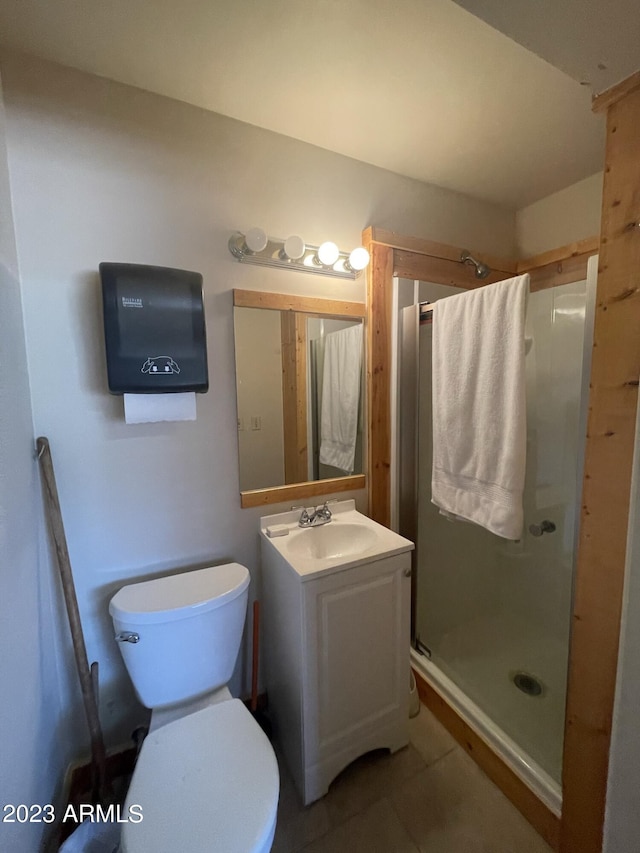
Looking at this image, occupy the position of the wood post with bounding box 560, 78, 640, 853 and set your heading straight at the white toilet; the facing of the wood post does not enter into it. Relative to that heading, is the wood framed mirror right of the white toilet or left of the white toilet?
right

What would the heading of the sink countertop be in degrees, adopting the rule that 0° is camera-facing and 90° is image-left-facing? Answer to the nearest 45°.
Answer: approximately 315°

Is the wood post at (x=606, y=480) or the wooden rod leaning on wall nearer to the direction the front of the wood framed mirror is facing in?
the wood post

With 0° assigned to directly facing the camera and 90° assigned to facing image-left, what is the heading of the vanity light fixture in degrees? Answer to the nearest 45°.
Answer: approximately 315°

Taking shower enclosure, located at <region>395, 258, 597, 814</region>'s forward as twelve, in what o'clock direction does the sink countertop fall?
The sink countertop is roughly at 12 o'clock from the shower enclosure.

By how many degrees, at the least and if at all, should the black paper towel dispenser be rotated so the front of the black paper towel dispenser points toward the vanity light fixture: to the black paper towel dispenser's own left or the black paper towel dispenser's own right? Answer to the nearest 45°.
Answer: approximately 90° to the black paper towel dispenser's own left
